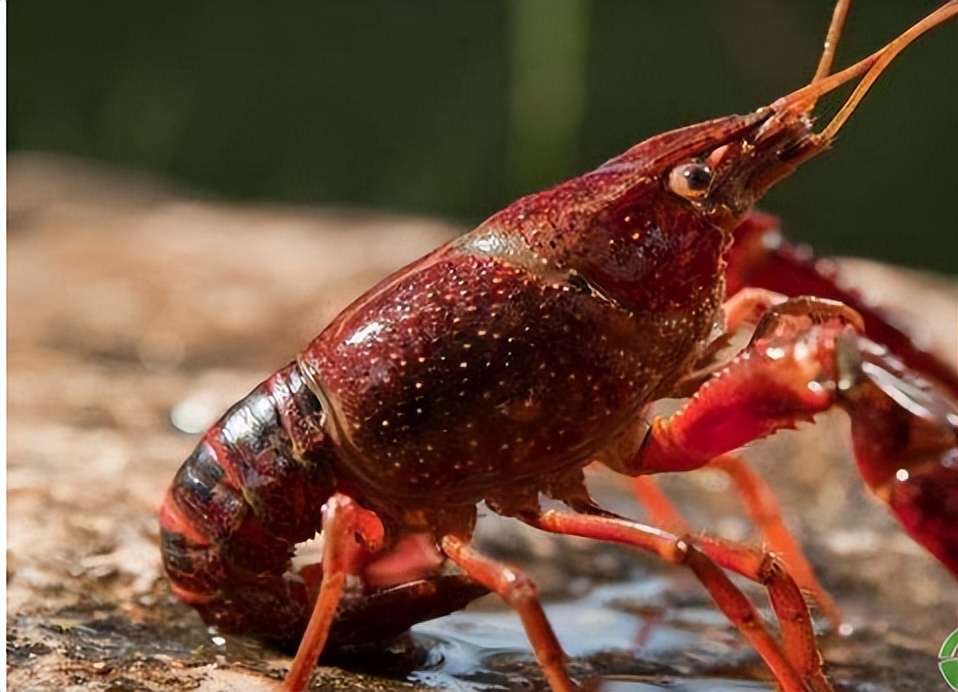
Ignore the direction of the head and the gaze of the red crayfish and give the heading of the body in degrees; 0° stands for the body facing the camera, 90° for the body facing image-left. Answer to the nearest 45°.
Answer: approximately 270°
